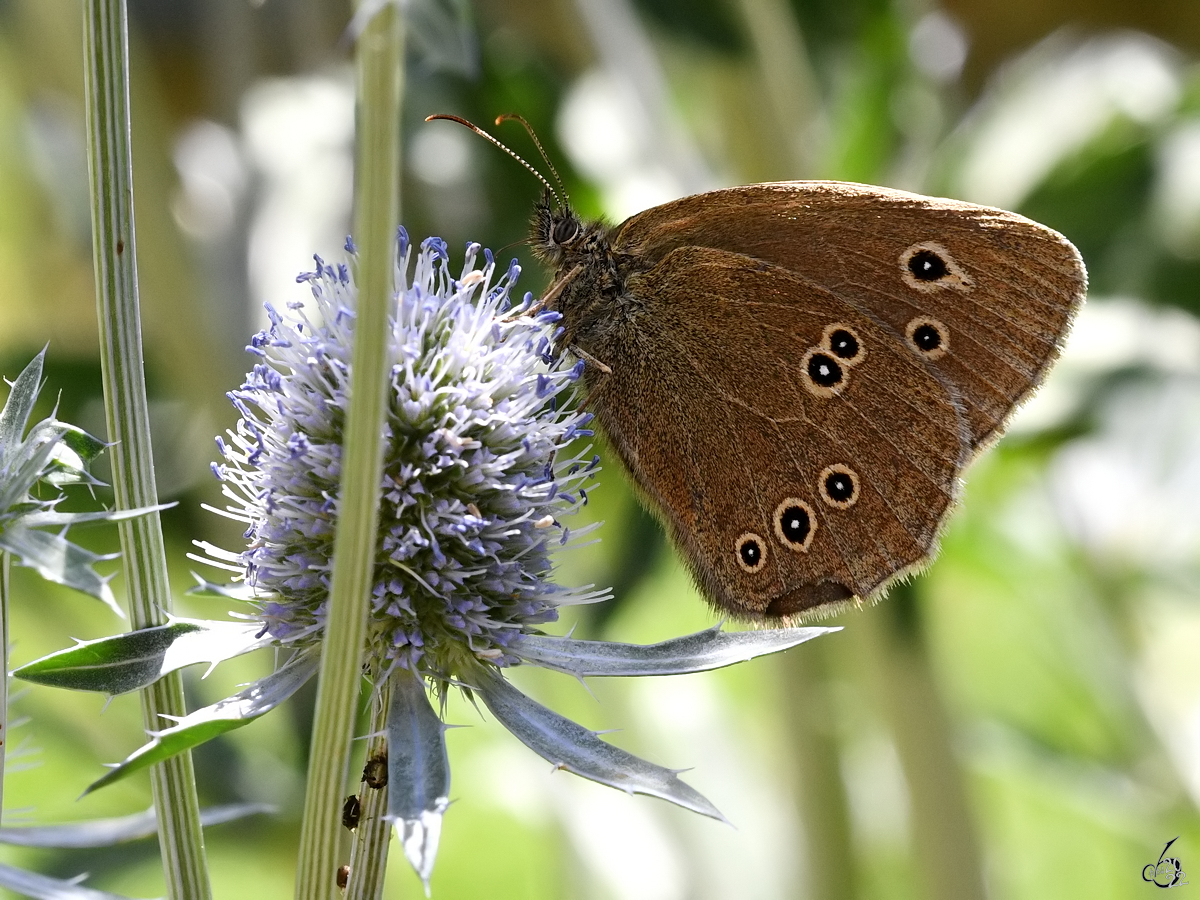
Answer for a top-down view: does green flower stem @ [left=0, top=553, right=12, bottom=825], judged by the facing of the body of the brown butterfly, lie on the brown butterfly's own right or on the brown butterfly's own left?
on the brown butterfly's own left

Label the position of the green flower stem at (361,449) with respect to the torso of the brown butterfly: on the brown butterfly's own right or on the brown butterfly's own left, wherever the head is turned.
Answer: on the brown butterfly's own left

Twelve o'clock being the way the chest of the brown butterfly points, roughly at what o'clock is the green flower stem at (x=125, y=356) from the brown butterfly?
The green flower stem is roughly at 12 o'clock from the brown butterfly.

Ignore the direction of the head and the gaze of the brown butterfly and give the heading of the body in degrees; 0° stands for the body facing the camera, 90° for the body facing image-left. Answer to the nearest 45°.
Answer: approximately 90°
